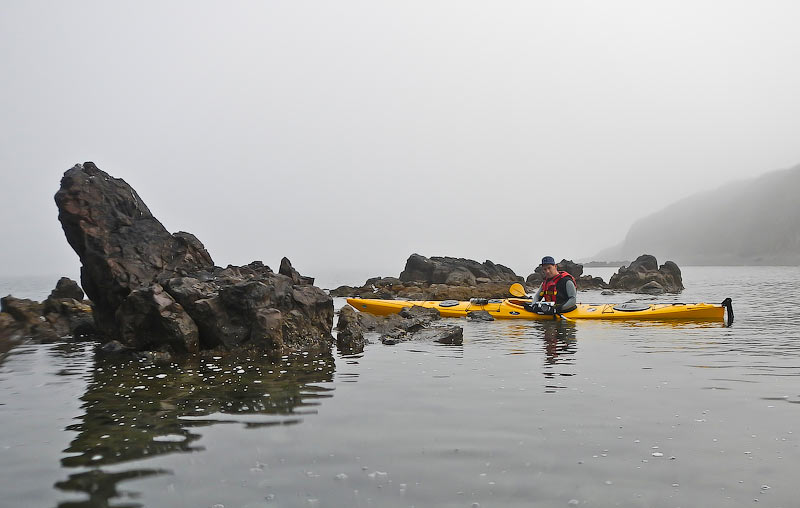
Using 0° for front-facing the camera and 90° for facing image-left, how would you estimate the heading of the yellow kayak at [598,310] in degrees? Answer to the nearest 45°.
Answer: approximately 90°

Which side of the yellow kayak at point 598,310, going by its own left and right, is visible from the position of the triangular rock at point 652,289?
right

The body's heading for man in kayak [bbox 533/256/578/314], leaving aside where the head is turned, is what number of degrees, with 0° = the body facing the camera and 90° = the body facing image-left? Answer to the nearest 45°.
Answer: approximately 45°

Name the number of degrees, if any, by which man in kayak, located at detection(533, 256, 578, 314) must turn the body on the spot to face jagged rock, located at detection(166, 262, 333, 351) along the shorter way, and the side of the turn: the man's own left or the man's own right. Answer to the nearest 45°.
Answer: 0° — they already face it

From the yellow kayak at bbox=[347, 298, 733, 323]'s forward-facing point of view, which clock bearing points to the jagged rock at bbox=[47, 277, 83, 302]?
The jagged rock is roughly at 12 o'clock from the yellow kayak.
